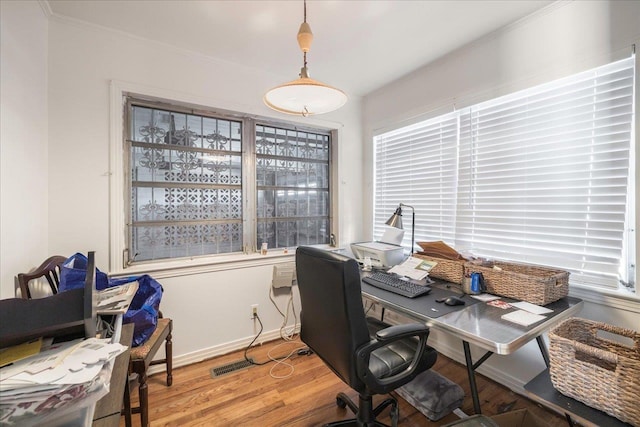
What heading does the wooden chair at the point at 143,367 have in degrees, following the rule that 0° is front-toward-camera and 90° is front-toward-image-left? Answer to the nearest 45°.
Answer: approximately 270°

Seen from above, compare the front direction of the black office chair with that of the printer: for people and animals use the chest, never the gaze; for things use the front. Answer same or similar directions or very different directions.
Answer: very different directions

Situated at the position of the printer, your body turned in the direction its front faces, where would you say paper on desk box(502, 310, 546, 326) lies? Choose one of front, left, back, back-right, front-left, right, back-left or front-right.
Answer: left

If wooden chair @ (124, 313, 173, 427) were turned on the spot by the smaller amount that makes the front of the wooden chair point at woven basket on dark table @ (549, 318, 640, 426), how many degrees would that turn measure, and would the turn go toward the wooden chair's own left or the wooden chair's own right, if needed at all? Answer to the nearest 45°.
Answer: approximately 45° to the wooden chair's own right

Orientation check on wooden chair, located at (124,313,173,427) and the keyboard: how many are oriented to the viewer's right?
1

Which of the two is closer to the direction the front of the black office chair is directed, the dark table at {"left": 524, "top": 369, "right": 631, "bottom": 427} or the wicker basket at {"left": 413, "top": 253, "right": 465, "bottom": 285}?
the wicker basket

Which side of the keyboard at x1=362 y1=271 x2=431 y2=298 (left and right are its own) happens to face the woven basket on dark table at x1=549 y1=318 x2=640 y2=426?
left

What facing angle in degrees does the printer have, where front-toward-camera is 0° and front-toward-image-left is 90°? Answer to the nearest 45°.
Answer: approximately 45°

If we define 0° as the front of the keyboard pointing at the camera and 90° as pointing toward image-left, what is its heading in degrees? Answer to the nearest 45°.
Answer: approximately 45°

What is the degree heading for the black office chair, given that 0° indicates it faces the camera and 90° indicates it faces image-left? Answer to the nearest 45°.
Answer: approximately 225°
